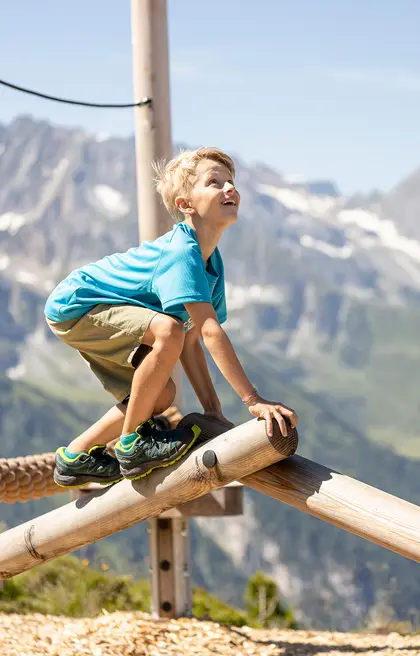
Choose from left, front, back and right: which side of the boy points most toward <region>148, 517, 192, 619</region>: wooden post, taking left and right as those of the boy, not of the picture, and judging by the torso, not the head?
left

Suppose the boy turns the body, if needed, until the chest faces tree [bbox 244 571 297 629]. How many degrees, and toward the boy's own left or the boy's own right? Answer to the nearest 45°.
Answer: approximately 90° to the boy's own left

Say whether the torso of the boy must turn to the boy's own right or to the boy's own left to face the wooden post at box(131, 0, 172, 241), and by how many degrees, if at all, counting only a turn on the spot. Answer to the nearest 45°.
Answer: approximately 90° to the boy's own left

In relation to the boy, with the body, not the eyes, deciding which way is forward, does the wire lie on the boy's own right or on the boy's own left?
on the boy's own left

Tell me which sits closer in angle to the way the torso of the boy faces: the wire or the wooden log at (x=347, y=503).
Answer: the wooden log

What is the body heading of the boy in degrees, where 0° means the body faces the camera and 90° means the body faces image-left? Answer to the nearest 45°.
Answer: approximately 270°

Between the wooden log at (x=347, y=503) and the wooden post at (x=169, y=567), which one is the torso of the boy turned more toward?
the wooden log
